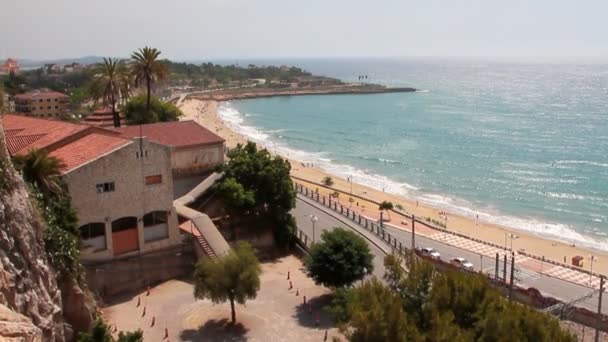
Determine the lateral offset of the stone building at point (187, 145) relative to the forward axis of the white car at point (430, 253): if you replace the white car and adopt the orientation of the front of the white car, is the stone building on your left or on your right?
on your right

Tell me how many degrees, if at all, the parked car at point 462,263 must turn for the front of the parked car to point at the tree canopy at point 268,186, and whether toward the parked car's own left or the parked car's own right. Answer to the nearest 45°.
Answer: approximately 135° to the parked car's own right

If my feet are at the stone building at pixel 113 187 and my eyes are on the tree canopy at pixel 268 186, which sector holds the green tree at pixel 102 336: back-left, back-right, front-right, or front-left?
back-right

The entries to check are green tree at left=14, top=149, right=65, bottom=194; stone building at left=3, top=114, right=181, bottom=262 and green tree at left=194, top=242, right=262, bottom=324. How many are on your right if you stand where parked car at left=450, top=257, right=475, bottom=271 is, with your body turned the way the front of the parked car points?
3

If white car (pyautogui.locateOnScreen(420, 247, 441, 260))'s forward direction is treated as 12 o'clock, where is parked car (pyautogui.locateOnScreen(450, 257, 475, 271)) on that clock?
The parked car is roughly at 12 o'clock from the white car.

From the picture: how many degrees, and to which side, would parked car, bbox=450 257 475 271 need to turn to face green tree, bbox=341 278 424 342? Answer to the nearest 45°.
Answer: approximately 45° to its right

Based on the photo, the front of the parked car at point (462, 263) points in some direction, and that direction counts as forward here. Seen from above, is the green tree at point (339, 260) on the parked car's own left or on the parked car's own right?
on the parked car's own right

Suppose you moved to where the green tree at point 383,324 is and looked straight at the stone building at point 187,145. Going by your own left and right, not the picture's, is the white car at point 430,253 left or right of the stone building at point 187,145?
right
